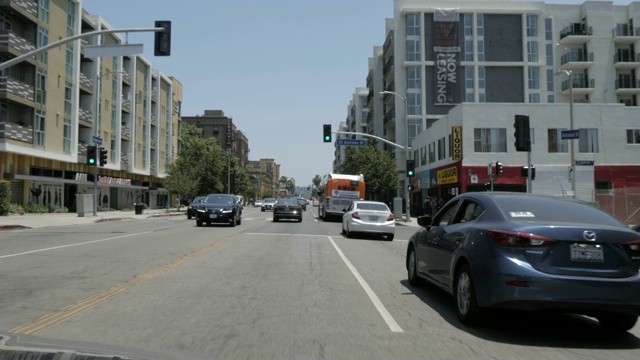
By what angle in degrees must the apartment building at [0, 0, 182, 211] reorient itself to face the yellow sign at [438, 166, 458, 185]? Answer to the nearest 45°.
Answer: approximately 45° to its left

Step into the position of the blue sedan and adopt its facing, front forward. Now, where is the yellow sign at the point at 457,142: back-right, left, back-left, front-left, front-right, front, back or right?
front-right

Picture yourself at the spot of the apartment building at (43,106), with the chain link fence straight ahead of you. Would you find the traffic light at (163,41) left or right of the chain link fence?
right

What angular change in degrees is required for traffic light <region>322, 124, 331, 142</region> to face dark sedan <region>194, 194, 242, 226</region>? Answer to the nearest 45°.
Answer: approximately 45° to its right

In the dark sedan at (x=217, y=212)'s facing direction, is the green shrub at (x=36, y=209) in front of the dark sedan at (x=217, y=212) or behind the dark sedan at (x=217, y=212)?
behind

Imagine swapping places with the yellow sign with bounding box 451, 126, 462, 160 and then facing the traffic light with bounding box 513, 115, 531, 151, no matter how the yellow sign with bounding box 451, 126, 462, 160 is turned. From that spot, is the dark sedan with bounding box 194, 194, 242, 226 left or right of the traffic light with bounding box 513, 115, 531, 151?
right

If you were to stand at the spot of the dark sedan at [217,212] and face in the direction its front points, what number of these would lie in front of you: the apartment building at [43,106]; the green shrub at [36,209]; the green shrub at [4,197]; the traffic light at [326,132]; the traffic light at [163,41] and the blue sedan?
2

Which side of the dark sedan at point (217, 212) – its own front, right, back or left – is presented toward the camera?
front

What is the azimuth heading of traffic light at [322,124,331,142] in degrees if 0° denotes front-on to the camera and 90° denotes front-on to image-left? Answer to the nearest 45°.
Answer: approximately 0°
